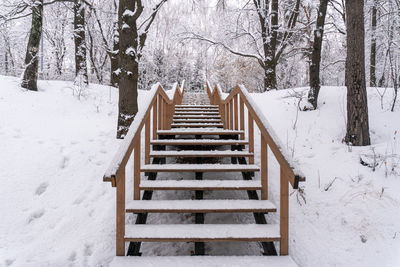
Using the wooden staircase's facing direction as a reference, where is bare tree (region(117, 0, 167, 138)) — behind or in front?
behind

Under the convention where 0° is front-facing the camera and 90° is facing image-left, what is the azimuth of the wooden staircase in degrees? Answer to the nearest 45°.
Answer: approximately 0°
